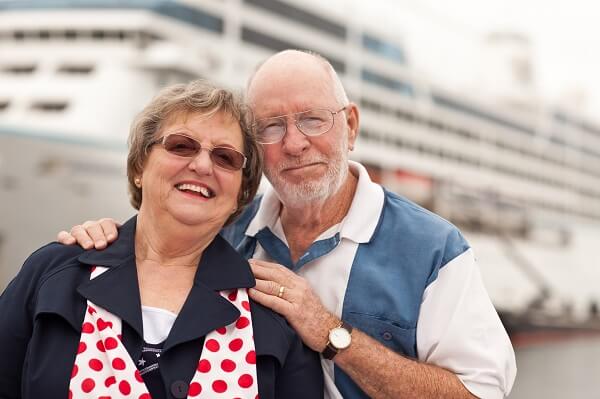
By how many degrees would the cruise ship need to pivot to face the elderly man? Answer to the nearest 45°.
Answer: approximately 45° to its left

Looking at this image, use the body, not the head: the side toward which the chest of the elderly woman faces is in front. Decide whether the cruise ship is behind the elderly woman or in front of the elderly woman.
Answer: behind

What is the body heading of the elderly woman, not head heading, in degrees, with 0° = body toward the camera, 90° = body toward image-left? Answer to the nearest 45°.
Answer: approximately 0°

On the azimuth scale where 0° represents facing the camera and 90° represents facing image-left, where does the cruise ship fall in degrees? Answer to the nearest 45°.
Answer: approximately 45°

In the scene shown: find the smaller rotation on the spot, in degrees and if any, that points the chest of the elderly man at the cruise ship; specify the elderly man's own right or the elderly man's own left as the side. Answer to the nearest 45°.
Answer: approximately 135° to the elderly man's own right
